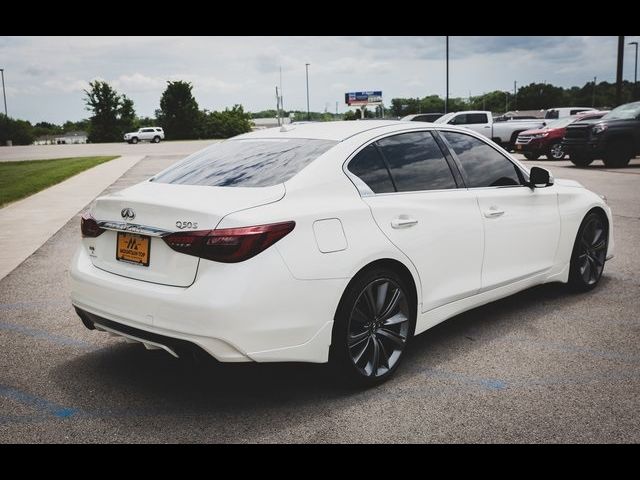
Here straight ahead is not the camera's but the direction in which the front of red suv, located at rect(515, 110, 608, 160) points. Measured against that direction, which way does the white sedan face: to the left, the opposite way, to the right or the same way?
the opposite way

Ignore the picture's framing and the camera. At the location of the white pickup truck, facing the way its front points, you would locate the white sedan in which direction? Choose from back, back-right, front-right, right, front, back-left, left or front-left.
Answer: front-left

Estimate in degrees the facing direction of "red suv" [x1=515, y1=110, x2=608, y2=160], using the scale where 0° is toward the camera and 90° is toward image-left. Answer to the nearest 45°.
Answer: approximately 45°

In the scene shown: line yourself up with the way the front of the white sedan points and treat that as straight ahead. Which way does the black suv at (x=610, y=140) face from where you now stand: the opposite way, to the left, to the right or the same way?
the opposite way

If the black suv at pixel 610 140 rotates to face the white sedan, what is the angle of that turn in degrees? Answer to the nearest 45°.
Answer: approximately 45° to its left

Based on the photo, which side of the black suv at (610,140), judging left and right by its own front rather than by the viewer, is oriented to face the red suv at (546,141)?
right

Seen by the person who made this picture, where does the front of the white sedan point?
facing away from the viewer and to the right of the viewer

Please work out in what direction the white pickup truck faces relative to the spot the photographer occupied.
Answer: facing the viewer and to the left of the viewer

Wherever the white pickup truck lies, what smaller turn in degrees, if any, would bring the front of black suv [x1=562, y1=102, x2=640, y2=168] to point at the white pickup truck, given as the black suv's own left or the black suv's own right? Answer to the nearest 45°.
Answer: approximately 90° to the black suv's own right

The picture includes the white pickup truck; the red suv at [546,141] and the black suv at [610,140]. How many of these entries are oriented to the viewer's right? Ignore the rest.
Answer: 0

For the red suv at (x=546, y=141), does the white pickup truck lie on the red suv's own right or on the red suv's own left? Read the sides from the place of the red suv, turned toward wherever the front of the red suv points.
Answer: on the red suv's own right

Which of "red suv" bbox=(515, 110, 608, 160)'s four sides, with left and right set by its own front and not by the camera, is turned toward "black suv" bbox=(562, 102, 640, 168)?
left
